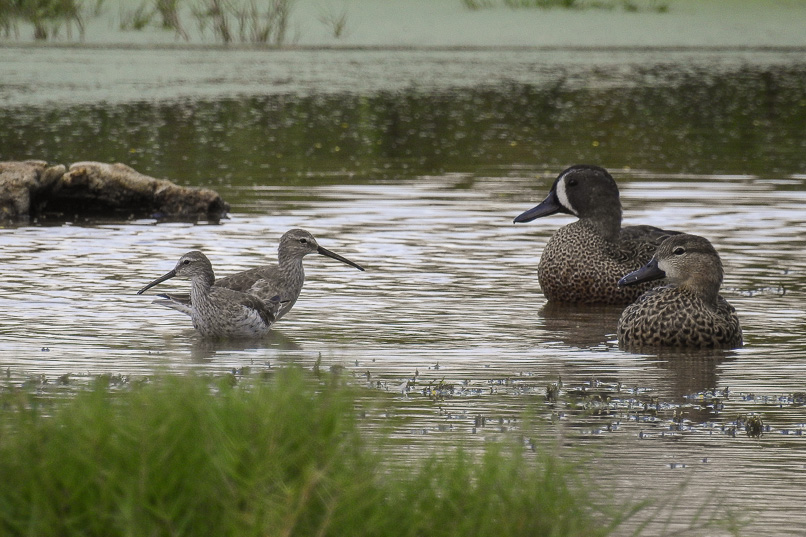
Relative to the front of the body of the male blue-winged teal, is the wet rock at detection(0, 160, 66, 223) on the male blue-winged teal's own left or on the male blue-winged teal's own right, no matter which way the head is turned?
on the male blue-winged teal's own right

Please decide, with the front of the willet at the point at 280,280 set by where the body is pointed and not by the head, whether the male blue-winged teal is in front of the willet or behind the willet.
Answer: in front

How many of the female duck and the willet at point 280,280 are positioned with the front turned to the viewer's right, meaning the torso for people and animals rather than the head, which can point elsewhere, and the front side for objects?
1

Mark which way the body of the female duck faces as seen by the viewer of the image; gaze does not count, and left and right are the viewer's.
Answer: facing the viewer and to the left of the viewer

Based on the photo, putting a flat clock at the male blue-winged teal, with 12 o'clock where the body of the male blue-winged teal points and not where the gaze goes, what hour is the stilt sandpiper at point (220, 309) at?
The stilt sandpiper is roughly at 12 o'clock from the male blue-winged teal.

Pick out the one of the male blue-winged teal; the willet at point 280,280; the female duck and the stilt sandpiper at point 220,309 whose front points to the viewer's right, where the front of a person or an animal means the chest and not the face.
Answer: the willet at point 280,280

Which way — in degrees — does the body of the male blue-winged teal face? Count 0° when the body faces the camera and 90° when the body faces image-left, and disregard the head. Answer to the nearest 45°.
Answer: approximately 45°

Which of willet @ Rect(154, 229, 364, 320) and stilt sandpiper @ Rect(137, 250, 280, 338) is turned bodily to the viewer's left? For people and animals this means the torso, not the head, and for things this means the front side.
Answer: stilt sandpiper @ Rect(137, 250, 280, 338)

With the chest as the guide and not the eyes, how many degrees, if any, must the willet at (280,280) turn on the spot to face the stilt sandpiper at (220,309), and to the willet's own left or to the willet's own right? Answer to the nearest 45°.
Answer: approximately 135° to the willet's own right

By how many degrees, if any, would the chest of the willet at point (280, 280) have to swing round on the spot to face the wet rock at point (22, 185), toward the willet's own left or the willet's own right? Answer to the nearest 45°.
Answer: approximately 135° to the willet's own left
